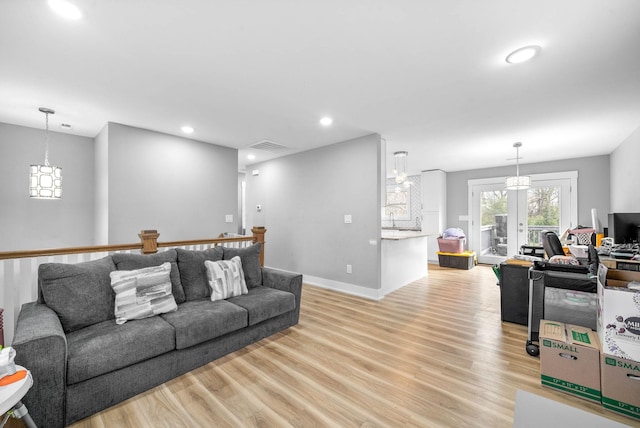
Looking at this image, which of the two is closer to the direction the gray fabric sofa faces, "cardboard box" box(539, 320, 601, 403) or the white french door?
the cardboard box

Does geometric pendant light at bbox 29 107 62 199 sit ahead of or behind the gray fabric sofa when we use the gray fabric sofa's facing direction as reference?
behind

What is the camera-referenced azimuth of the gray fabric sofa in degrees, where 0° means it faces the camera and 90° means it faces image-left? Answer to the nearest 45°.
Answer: approximately 315°

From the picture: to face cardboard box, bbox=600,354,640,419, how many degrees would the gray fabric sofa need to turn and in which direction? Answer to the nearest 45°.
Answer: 0° — it already faces it

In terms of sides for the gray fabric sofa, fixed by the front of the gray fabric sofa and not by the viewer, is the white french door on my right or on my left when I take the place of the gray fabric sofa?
on my left

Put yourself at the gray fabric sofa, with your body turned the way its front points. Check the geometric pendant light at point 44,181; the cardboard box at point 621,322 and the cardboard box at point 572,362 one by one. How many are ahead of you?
2
